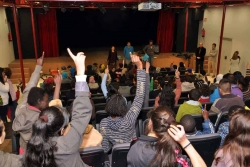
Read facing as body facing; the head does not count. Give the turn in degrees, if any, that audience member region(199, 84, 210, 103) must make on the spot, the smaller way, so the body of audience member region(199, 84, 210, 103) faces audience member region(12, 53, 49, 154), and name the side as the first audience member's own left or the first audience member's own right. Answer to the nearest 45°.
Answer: approximately 135° to the first audience member's own left

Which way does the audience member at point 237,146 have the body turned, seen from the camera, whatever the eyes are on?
away from the camera

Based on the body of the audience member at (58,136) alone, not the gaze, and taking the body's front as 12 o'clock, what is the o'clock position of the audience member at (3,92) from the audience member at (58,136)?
the audience member at (3,92) is roughly at 10 o'clock from the audience member at (58,136).

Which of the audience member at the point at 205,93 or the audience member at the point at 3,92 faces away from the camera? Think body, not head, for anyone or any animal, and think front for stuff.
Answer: the audience member at the point at 205,93

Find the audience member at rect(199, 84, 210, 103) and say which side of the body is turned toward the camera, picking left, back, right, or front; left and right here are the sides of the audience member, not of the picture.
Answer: back

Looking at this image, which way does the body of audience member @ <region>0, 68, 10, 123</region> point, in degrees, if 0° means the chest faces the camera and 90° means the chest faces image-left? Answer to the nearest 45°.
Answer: approximately 270°

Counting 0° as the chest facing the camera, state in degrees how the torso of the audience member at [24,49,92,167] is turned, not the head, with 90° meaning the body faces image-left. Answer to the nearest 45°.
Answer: approximately 225°

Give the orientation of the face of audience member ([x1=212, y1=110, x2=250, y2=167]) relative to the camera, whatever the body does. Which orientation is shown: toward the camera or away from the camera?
away from the camera
